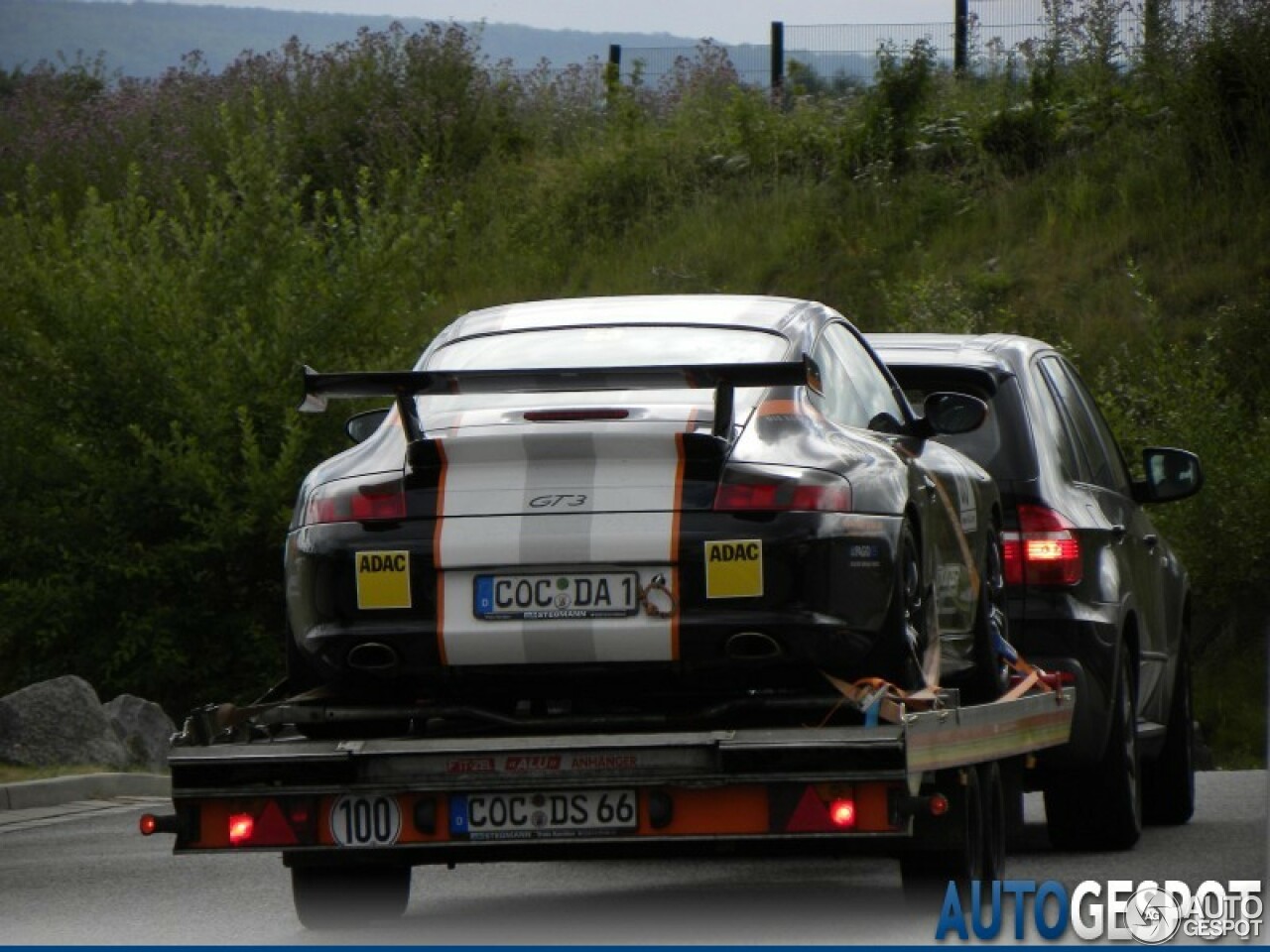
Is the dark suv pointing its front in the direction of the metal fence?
yes

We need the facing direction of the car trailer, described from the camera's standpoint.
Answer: facing away from the viewer

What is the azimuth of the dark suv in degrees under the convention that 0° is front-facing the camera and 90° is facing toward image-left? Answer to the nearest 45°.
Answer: approximately 180°

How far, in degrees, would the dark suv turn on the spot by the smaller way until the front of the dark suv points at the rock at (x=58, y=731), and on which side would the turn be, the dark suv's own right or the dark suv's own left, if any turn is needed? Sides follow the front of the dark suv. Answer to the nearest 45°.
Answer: approximately 45° to the dark suv's own left

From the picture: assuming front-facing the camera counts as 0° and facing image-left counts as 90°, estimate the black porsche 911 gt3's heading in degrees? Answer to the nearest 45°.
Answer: approximately 180°
